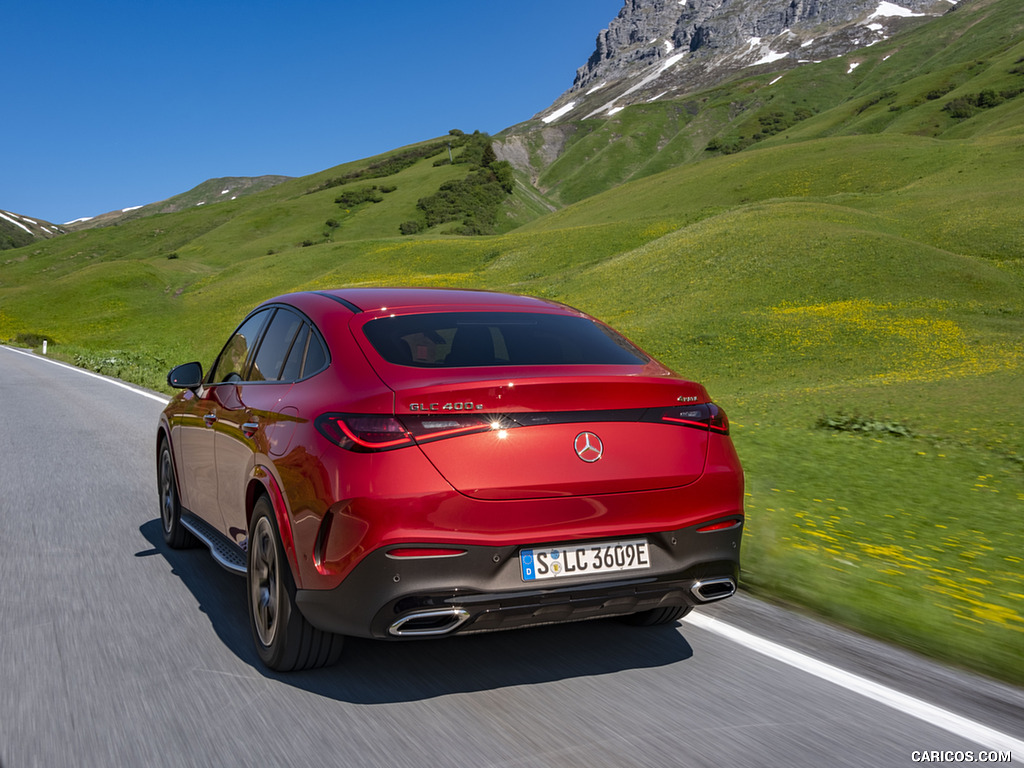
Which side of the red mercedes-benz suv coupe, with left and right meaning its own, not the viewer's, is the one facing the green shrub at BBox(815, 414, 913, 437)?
right

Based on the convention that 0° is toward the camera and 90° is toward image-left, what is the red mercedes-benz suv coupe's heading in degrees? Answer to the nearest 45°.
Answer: approximately 135°
